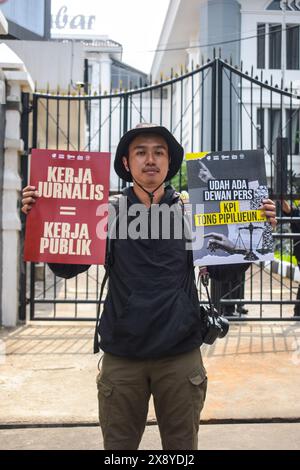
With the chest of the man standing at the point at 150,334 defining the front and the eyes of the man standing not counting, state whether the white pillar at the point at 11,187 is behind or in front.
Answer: behind

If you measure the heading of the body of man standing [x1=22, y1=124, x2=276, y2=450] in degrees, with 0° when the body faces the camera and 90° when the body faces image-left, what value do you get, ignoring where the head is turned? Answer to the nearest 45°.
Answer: approximately 0°
